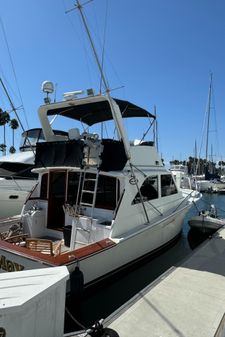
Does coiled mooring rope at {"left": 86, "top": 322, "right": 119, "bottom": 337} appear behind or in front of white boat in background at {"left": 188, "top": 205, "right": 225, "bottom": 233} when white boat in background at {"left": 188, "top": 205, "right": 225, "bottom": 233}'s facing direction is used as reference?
in front

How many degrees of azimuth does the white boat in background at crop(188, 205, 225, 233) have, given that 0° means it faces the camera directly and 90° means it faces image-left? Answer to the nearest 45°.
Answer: approximately 45°

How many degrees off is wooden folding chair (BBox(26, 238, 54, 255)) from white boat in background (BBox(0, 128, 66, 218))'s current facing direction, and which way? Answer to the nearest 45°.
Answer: approximately 45° to its left

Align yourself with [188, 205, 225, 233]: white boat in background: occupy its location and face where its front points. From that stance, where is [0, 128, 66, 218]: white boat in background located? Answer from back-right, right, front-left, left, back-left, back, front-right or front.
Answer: front-right

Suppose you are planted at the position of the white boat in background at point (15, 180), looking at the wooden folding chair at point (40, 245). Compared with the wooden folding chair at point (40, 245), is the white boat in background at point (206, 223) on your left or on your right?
left
